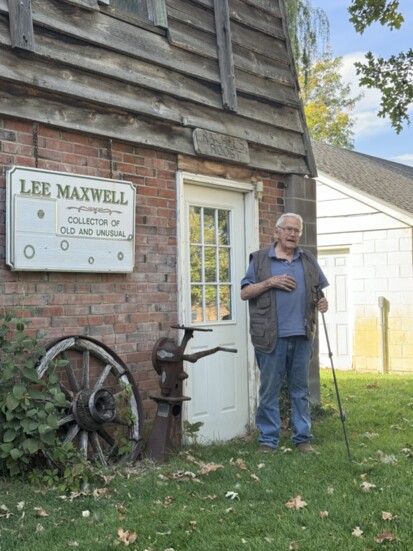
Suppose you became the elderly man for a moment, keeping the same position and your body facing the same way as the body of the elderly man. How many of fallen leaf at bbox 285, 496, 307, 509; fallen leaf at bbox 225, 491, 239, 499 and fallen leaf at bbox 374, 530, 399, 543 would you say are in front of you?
3

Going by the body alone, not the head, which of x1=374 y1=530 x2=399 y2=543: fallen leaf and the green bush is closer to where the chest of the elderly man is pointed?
the fallen leaf

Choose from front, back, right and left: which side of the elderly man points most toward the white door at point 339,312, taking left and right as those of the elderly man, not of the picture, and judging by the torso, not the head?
back

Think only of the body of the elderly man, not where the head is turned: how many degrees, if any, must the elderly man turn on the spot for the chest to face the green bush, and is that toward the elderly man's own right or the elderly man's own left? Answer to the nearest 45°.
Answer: approximately 45° to the elderly man's own right

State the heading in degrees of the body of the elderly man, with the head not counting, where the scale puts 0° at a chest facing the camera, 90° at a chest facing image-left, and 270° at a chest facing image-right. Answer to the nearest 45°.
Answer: approximately 0°

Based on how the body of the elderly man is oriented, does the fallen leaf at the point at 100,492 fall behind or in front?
in front

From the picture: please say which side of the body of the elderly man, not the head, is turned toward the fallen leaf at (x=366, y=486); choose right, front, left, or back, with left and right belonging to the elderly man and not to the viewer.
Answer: front

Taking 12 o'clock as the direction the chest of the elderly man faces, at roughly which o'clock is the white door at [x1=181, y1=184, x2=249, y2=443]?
The white door is roughly at 5 o'clock from the elderly man.

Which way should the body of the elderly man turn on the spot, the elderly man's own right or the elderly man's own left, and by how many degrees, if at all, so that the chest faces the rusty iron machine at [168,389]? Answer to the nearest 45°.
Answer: approximately 90° to the elderly man's own right

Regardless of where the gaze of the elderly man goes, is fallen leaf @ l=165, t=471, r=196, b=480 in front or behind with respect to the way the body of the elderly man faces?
in front
